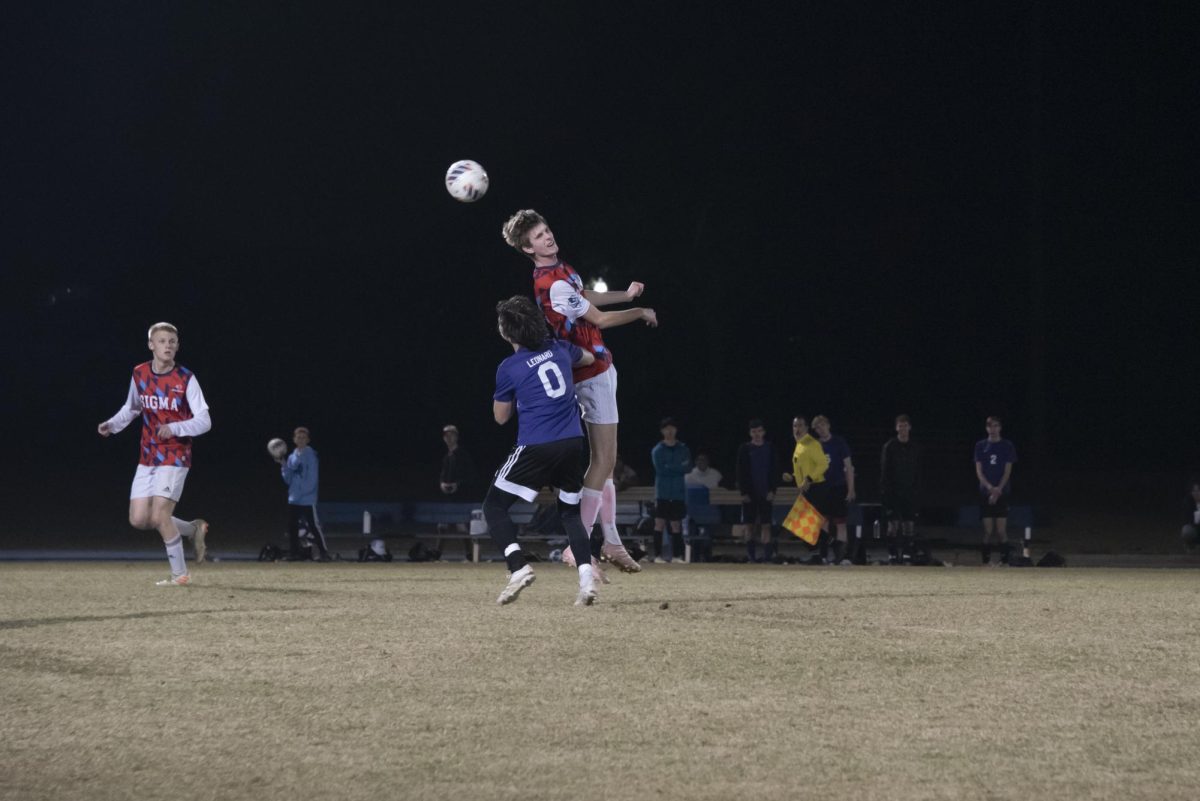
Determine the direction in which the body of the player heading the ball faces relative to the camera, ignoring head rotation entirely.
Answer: to the viewer's right

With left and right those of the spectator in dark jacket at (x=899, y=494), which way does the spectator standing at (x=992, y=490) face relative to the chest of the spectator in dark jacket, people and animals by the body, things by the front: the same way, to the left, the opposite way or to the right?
the same way

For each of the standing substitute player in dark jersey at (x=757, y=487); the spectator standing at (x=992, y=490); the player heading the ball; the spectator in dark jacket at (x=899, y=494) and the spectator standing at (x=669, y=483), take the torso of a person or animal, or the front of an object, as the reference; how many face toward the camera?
4

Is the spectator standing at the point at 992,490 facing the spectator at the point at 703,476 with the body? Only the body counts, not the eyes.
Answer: no

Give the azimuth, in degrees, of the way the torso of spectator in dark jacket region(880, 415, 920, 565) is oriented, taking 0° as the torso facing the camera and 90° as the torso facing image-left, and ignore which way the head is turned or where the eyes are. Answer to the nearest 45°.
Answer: approximately 0°

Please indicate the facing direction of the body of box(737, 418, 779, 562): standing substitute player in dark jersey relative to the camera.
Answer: toward the camera

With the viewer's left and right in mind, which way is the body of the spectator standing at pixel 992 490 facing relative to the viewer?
facing the viewer

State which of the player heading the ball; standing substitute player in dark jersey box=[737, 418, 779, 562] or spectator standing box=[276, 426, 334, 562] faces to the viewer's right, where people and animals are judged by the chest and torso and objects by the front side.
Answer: the player heading the ball

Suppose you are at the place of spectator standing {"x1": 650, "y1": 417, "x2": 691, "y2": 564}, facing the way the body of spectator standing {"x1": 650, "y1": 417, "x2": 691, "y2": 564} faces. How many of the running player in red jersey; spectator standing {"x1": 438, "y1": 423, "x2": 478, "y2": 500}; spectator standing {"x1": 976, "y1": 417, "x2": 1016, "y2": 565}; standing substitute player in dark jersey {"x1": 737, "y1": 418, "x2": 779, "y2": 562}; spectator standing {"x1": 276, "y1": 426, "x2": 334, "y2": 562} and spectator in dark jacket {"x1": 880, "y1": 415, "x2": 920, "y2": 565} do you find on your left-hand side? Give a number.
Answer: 3

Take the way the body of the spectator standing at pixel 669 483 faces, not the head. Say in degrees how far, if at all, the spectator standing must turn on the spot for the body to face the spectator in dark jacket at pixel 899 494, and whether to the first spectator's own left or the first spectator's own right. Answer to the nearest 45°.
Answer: approximately 90° to the first spectator's own left

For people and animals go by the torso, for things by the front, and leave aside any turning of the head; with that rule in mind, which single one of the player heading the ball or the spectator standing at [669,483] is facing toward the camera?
the spectator standing

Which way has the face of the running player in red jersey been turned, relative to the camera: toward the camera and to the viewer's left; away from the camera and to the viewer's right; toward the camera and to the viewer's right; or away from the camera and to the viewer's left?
toward the camera and to the viewer's right

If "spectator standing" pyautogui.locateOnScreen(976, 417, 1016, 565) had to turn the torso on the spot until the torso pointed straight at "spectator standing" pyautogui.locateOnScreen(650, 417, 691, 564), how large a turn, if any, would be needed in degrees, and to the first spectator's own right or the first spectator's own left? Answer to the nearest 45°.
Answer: approximately 90° to the first spectator's own right

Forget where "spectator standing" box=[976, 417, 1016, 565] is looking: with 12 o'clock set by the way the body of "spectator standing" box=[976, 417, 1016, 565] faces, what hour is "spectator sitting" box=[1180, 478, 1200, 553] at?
"spectator sitting" box=[1180, 478, 1200, 553] is roughly at 8 o'clock from "spectator standing" box=[976, 417, 1016, 565].

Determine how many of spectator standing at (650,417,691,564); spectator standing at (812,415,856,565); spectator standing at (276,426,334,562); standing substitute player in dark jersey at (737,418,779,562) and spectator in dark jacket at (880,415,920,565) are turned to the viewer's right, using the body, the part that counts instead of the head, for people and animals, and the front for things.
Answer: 0

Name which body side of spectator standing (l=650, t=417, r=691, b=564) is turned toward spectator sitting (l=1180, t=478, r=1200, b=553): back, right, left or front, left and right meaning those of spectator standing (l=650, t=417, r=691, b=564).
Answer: left
